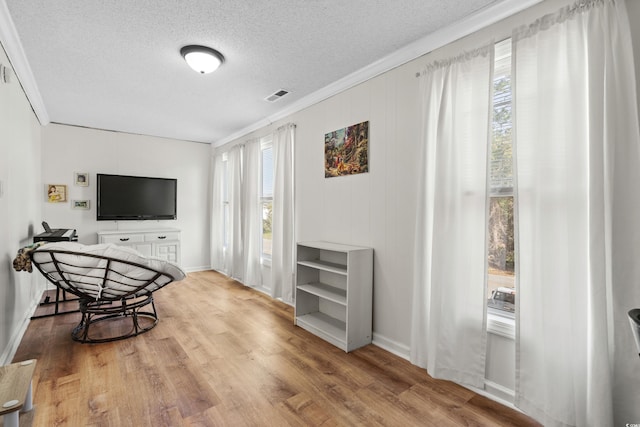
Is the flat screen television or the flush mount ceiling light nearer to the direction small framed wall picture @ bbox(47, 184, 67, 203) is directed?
the flush mount ceiling light

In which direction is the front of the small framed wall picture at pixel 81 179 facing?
toward the camera

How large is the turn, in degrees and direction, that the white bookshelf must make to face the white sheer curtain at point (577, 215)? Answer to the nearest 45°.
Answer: approximately 90° to its left

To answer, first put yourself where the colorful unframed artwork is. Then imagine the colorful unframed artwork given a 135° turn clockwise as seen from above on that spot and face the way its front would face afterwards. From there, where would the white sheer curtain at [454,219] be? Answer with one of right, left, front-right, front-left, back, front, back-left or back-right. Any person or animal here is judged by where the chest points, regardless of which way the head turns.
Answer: back-right

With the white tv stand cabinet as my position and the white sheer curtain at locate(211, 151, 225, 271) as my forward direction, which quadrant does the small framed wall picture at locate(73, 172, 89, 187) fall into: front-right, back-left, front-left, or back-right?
back-left

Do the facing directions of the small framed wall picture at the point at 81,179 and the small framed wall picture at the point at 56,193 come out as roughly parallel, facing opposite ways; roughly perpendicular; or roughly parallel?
roughly parallel

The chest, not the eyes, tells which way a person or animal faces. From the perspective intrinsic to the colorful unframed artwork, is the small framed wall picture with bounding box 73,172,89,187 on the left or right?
on its right

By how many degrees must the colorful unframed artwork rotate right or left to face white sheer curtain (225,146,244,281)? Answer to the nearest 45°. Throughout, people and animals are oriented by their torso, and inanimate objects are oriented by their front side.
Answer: approximately 90° to its right

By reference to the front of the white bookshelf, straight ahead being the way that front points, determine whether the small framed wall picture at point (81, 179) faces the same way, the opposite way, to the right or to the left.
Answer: to the left

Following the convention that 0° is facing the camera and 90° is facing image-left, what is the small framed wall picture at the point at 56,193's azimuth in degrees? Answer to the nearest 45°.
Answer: approximately 0°

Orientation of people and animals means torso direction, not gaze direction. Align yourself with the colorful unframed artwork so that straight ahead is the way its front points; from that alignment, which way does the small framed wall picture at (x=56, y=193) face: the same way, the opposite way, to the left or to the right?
to the left

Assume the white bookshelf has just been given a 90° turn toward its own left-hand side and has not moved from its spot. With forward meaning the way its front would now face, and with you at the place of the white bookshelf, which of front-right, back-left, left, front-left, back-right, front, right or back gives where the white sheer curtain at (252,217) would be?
back

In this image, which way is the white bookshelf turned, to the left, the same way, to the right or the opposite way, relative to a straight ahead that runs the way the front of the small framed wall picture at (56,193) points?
to the right

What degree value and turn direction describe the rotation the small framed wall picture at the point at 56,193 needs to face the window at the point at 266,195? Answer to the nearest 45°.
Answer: approximately 45° to its left

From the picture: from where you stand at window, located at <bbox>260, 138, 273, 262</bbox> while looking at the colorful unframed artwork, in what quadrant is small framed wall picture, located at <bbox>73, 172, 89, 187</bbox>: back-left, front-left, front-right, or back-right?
back-right

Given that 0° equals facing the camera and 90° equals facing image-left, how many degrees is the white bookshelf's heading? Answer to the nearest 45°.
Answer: approximately 45°

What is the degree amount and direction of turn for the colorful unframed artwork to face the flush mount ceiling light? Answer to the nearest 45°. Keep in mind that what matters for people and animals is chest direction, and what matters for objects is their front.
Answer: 0° — it already faces it

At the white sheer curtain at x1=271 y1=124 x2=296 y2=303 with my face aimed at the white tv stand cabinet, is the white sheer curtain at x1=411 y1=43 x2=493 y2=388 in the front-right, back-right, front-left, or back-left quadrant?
back-left
